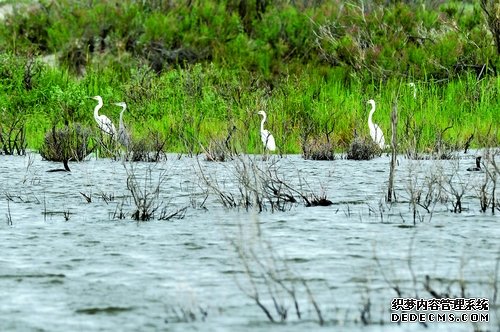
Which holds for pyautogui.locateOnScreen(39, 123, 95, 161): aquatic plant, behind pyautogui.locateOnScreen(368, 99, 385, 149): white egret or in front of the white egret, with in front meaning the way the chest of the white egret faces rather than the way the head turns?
in front

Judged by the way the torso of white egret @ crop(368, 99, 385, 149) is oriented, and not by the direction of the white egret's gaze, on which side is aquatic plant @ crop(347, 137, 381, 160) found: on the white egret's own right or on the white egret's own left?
on the white egret's own left

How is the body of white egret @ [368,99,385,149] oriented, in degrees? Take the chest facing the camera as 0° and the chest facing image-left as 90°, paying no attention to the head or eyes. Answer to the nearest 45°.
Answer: approximately 90°
